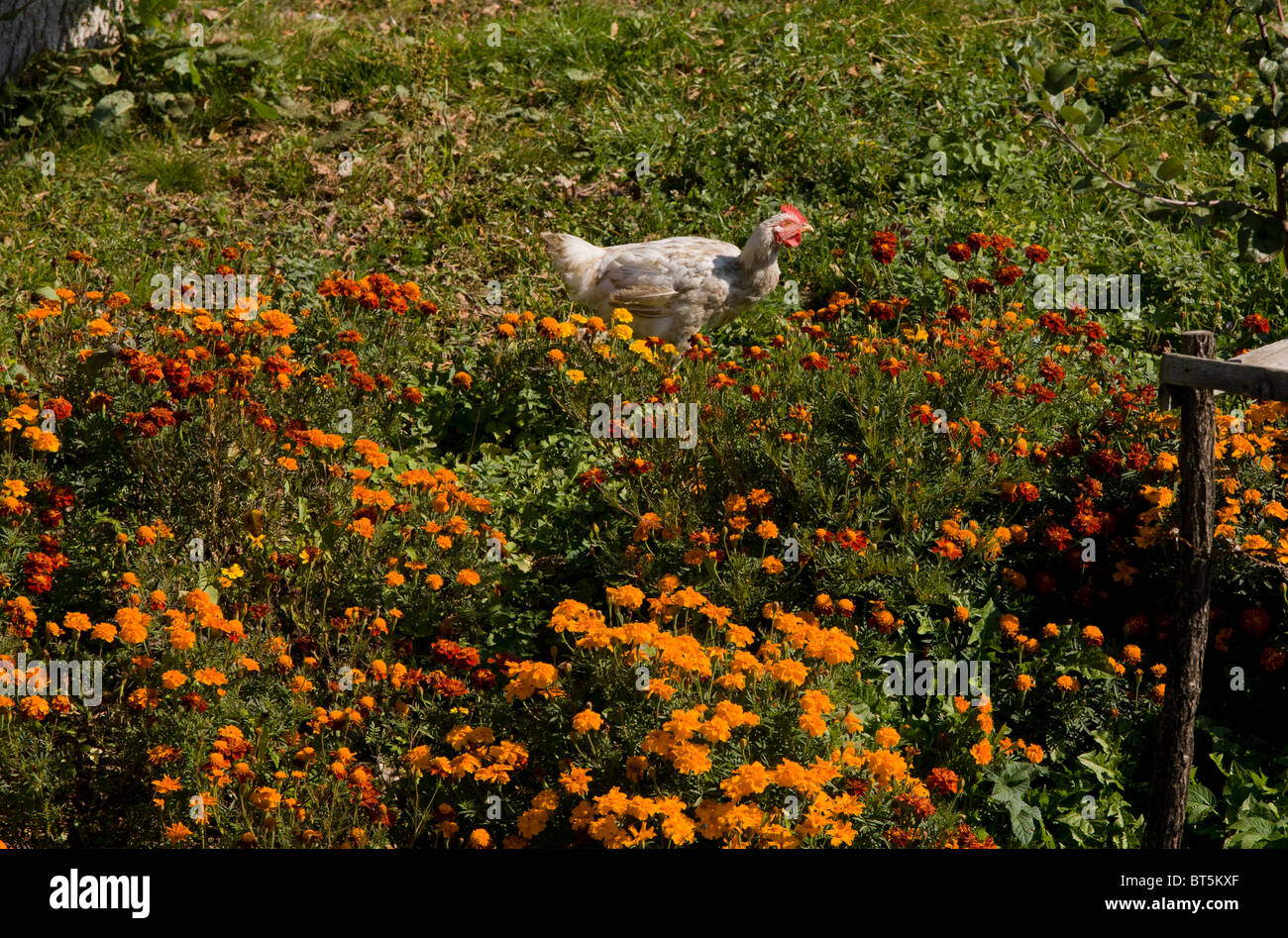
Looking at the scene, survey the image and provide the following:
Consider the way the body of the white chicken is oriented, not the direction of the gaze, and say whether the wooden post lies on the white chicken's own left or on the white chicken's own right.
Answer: on the white chicken's own right

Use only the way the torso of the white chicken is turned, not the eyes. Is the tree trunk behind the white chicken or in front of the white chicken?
behind

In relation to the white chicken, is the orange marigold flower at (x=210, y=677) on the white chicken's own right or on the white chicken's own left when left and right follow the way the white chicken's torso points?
on the white chicken's own right

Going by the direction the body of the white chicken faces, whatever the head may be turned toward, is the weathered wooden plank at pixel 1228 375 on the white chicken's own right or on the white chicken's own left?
on the white chicken's own right

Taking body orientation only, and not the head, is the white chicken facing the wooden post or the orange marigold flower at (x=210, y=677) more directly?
the wooden post

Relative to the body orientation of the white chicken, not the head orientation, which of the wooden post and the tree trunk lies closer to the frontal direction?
the wooden post

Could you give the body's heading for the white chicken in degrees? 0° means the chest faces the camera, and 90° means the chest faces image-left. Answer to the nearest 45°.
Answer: approximately 270°

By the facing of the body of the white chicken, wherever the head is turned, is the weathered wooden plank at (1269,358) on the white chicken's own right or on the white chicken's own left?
on the white chicken's own right
